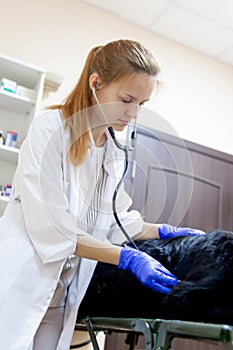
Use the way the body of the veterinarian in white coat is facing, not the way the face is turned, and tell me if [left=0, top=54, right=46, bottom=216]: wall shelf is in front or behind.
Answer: behind

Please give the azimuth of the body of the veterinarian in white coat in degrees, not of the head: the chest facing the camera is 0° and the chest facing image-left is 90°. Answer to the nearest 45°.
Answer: approximately 315°

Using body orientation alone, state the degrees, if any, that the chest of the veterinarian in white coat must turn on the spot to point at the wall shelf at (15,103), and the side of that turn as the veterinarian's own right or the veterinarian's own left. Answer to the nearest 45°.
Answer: approximately 180°

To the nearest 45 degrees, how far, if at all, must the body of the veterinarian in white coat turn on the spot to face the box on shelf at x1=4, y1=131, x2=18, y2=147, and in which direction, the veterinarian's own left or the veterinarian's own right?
approximately 180°

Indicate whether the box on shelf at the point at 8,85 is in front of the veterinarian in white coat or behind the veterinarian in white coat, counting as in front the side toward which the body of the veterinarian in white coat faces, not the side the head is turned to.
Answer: behind

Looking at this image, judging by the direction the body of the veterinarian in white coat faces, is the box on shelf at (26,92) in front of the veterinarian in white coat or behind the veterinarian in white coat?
behind
